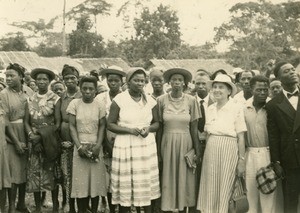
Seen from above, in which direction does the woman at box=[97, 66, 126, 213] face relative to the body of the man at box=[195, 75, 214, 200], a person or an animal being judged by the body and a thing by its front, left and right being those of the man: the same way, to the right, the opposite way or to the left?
the same way

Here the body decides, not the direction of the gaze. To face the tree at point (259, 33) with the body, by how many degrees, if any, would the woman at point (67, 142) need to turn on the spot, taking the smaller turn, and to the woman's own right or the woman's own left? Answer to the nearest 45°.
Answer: approximately 135° to the woman's own left

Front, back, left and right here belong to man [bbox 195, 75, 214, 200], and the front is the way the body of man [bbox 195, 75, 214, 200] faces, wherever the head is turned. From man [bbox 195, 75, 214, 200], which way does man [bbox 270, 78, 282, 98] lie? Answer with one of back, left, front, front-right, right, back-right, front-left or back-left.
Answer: left

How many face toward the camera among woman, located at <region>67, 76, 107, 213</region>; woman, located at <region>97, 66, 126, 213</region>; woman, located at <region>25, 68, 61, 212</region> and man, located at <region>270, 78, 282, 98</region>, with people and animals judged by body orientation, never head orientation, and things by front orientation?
4

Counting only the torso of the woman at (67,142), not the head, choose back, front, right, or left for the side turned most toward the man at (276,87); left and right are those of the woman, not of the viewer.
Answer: left

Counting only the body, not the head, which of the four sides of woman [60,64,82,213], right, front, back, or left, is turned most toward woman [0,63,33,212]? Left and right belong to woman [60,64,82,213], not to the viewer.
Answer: right

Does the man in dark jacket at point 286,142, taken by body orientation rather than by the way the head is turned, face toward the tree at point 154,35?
no

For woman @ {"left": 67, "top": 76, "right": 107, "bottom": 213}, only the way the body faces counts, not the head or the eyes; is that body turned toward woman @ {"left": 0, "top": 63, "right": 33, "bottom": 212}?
no

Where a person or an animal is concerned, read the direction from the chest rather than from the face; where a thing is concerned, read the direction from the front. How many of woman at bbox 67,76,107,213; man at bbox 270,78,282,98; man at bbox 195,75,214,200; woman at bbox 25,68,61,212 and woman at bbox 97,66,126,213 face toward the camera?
5

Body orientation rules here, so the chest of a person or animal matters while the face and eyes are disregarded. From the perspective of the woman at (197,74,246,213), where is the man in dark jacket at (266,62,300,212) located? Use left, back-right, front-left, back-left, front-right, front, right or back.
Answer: back-left

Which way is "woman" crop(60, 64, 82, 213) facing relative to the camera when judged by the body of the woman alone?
toward the camera

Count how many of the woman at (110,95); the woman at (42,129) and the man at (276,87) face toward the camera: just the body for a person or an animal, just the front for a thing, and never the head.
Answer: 3

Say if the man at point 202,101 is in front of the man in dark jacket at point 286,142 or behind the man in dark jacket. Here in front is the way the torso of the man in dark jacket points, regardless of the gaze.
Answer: behind

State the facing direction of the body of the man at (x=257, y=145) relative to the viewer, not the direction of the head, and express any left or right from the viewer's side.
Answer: facing the viewer and to the right of the viewer

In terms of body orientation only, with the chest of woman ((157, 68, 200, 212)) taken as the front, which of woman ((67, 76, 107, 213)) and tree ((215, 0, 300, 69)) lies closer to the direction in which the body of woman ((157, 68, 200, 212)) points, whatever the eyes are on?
the woman

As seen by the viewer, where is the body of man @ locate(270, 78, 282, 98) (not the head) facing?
toward the camera
